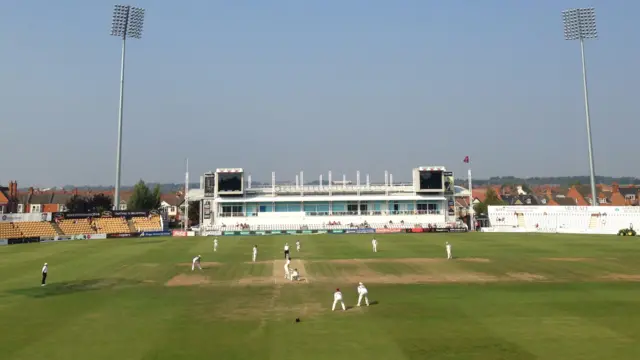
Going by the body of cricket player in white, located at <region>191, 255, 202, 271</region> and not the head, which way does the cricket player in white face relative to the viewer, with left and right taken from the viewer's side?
facing to the right of the viewer
